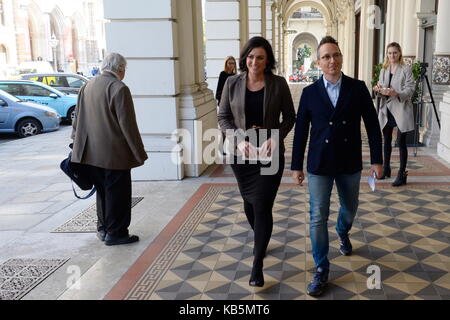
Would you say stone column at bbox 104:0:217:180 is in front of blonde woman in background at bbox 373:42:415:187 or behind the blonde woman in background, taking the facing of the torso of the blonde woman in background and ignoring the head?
in front

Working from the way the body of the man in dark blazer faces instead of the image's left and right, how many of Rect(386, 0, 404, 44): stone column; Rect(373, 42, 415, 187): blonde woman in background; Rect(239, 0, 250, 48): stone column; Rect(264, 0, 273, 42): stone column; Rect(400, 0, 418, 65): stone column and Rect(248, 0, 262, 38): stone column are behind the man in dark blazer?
6

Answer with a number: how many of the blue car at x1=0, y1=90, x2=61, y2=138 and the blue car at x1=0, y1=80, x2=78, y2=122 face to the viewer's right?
2

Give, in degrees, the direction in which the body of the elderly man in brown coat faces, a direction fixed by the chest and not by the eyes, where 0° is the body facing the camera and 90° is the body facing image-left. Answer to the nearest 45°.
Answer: approximately 225°

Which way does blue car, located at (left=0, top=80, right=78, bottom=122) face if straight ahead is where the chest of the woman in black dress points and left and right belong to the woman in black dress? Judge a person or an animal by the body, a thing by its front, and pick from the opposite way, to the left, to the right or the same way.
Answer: to the left

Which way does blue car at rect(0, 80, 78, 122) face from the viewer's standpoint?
to the viewer's right

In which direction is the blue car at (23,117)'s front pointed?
to the viewer's right

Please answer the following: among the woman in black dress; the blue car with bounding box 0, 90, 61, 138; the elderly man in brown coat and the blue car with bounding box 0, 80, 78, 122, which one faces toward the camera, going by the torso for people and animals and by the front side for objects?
the woman in black dress

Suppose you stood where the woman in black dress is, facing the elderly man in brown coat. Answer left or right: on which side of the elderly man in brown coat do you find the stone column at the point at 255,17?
right

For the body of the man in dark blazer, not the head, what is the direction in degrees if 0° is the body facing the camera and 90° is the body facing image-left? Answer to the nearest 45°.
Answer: approximately 0°

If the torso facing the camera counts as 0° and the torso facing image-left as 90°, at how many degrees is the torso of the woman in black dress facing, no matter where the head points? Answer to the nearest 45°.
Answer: approximately 0°

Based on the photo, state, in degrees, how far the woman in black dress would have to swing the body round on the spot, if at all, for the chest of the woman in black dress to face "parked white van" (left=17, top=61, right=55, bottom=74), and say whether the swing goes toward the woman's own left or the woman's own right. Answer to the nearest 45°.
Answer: approximately 135° to the woman's own right
